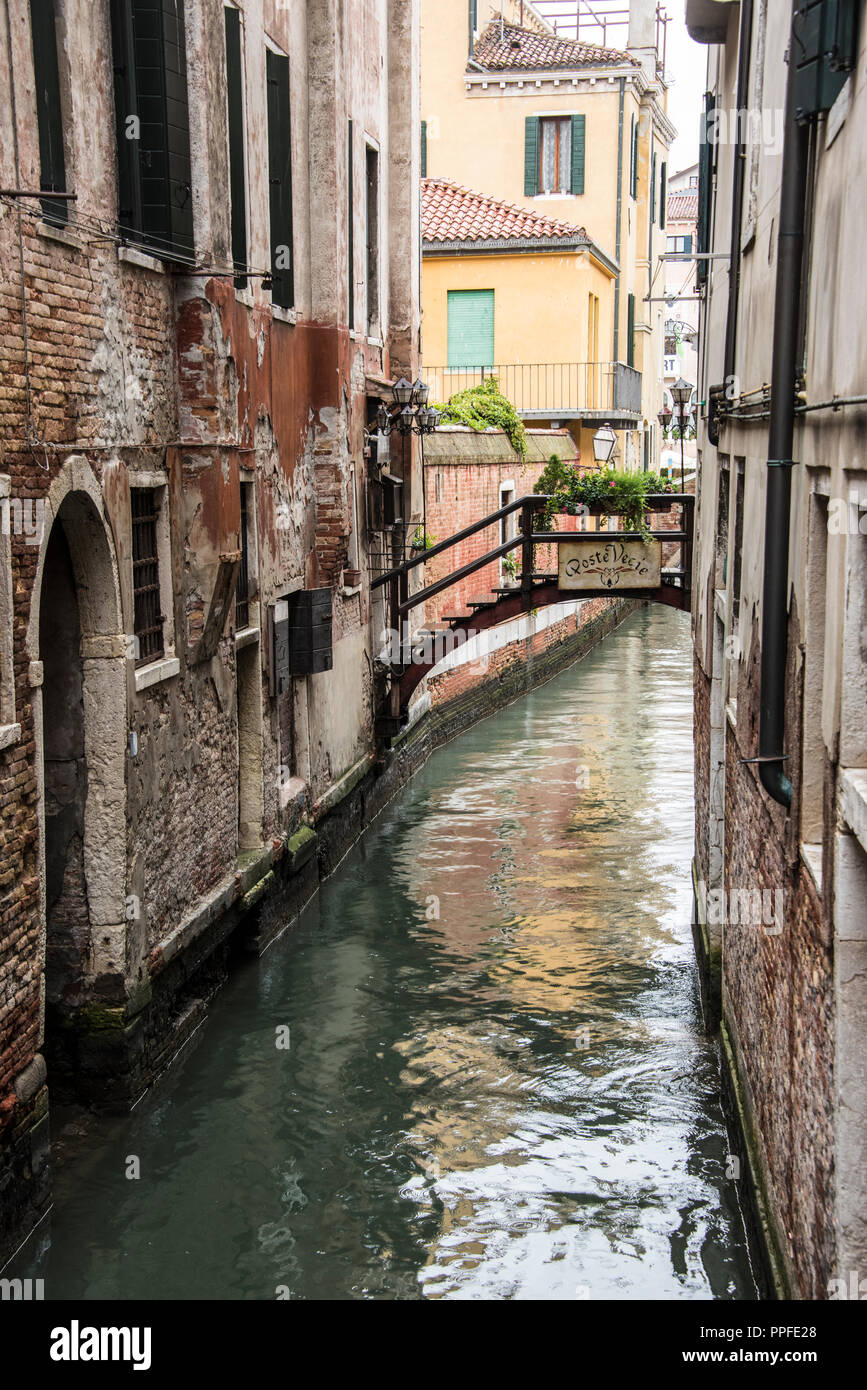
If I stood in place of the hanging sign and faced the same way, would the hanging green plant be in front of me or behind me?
behind

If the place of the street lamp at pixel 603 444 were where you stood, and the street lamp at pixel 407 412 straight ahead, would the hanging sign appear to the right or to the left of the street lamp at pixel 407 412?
left

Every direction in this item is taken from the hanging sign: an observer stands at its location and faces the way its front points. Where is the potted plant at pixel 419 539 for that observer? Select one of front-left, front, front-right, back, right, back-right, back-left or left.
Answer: back-right

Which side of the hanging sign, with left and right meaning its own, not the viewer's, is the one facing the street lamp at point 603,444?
back

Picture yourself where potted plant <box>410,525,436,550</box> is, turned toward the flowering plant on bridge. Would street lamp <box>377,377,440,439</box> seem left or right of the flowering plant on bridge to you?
right

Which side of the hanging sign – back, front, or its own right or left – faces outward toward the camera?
front

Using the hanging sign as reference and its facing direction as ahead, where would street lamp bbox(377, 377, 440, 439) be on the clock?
The street lamp is roughly at 4 o'clock from the hanging sign.
